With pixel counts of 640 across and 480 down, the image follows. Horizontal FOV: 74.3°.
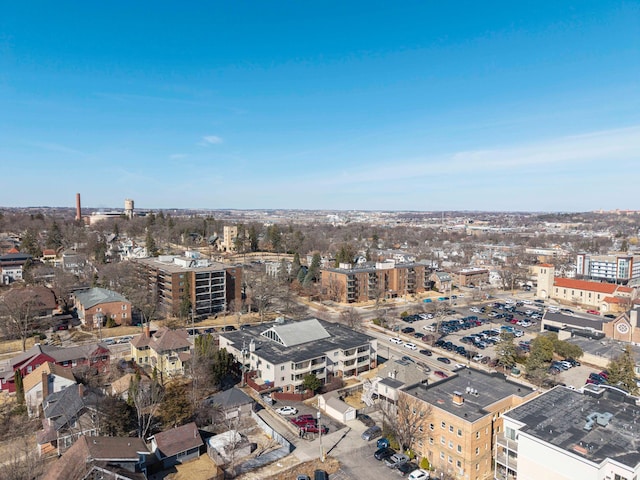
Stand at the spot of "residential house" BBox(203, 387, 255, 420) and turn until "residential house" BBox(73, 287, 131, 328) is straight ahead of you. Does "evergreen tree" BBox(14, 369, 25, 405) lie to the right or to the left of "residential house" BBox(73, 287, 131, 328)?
left

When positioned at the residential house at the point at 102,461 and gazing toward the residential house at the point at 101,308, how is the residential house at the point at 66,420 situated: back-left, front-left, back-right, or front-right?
front-left
